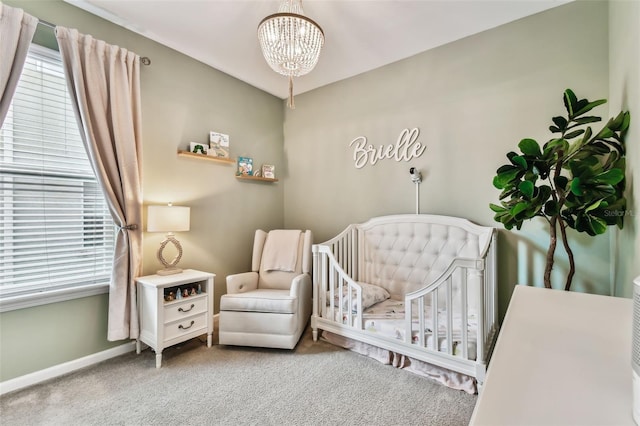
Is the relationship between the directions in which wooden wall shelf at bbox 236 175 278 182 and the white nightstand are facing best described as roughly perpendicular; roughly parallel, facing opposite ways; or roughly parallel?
roughly parallel

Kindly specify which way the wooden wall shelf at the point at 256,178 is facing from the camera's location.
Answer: facing the viewer and to the right of the viewer

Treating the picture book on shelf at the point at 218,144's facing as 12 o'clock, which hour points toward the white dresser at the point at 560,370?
The white dresser is roughly at 1 o'clock from the picture book on shelf.

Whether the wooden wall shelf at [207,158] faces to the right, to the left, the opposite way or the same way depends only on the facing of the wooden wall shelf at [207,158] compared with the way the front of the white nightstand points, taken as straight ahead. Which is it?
the same way

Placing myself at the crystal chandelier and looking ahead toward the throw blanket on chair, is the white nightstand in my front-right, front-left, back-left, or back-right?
front-left

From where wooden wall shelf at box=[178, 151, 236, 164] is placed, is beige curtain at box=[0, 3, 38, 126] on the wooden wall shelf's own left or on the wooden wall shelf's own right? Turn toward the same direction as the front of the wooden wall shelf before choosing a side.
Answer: on the wooden wall shelf's own right

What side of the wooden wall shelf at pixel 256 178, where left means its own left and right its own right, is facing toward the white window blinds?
right

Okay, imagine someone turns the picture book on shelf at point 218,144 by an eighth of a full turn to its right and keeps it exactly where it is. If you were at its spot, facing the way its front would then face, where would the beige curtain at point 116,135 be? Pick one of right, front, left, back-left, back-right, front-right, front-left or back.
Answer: front-right

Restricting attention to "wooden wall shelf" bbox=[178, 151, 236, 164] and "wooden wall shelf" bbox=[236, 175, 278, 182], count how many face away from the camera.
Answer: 0

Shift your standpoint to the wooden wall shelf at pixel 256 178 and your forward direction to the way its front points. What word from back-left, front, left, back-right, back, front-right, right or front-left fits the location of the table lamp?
right

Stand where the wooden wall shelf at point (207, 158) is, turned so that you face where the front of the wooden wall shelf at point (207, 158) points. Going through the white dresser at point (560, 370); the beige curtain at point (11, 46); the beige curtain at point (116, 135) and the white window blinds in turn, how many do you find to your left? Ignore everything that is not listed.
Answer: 0

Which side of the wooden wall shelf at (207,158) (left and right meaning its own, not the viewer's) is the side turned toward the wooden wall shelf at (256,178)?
left
